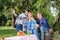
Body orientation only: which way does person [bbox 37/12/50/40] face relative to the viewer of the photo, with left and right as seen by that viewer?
facing the viewer and to the left of the viewer

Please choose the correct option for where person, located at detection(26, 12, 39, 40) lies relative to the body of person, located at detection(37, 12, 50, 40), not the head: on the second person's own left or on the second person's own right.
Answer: on the second person's own right
